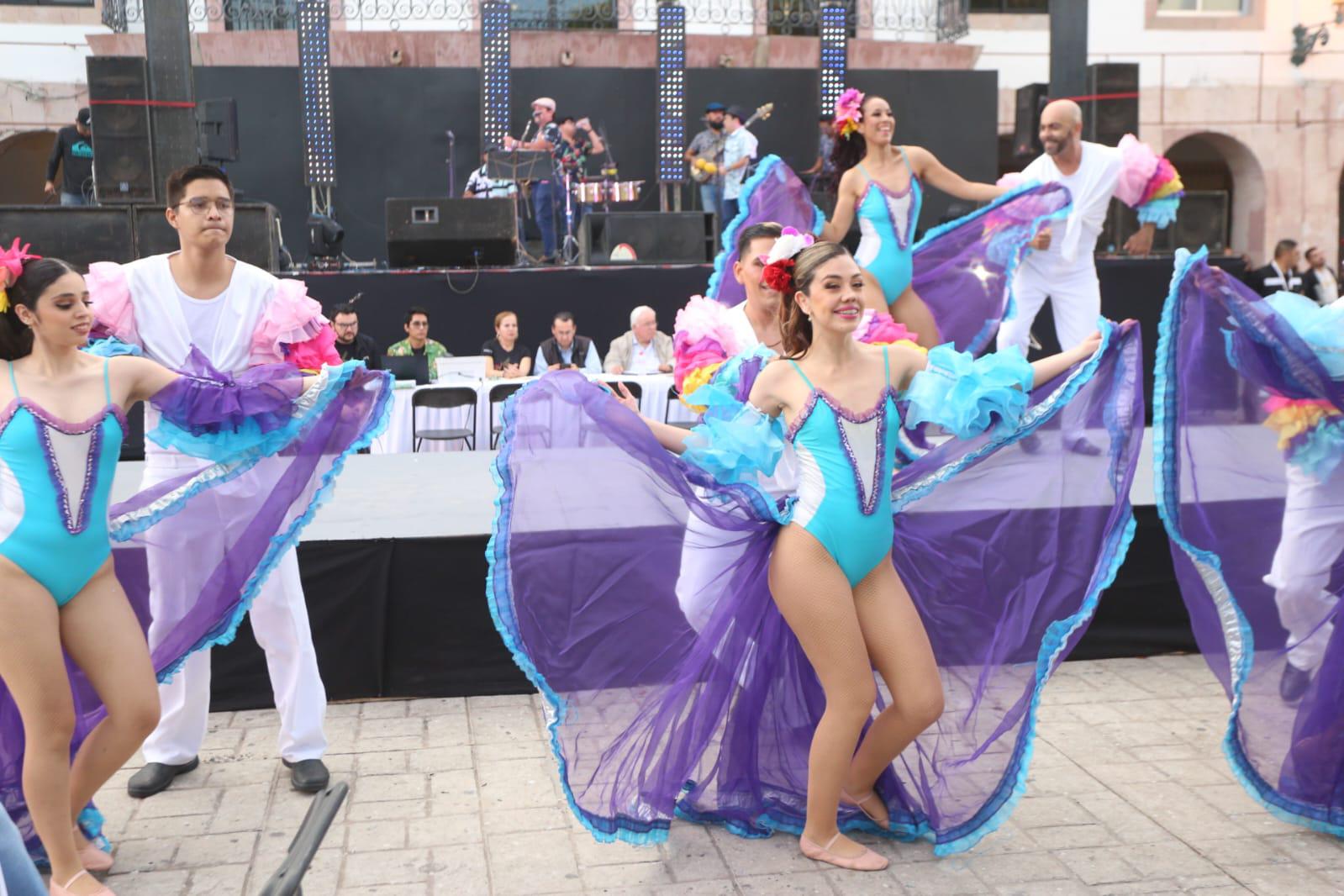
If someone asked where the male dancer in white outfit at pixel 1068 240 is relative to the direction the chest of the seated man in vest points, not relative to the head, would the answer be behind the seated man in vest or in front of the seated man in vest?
in front

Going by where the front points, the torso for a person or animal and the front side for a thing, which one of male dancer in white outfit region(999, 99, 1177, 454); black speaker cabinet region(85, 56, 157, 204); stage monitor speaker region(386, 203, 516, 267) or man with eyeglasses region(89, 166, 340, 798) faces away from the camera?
the stage monitor speaker

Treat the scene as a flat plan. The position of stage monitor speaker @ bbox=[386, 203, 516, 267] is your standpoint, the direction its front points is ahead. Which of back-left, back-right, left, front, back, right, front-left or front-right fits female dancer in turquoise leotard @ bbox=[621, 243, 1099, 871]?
back

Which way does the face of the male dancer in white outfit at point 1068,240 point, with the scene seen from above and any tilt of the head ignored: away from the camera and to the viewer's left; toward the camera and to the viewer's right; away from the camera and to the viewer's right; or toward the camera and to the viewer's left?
toward the camera and to the viewer's left

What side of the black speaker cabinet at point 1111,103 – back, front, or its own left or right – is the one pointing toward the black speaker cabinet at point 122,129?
right

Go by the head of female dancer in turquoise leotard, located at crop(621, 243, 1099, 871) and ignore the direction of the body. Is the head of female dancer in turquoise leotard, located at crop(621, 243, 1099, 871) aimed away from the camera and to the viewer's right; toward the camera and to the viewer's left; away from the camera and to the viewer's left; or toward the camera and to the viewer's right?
toward the camera and to the viewer's right

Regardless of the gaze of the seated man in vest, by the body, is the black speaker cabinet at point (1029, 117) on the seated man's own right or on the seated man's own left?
on the seated man's own left

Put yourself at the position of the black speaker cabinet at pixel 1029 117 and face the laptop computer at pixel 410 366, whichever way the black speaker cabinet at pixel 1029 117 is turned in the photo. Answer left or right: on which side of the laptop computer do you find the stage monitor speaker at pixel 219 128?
right
